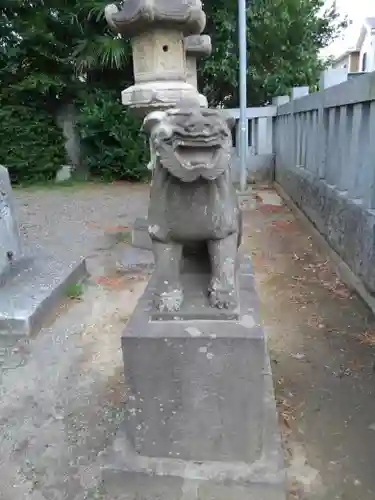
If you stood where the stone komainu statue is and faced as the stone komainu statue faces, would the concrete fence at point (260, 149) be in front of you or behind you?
behind

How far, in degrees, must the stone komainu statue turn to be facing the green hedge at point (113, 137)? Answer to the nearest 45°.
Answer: approximately 180°

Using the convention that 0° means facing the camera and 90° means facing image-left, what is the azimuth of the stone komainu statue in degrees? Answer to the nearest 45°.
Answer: approximately 0°

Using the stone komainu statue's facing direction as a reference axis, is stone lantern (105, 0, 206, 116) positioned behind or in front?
behind

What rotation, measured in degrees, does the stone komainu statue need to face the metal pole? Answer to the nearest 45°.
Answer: approximately 180°

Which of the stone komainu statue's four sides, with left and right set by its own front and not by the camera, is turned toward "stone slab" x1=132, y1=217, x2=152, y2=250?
back

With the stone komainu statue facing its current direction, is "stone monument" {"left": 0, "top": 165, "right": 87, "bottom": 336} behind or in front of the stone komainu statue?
behind
